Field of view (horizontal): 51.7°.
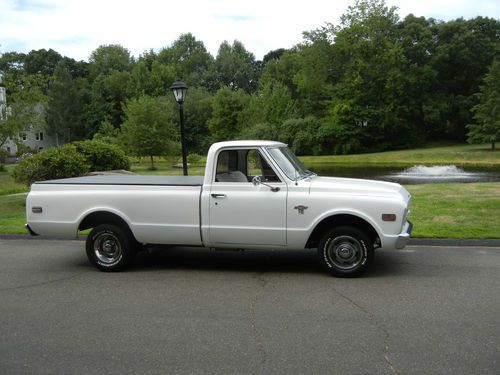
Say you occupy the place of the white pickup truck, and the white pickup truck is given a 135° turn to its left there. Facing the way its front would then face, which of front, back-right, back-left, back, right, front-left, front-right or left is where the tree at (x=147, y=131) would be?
front-right

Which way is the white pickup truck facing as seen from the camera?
to the viewer's right

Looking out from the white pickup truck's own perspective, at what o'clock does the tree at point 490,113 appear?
The tree is roughly at 10 o'clock from the white pickup truck.

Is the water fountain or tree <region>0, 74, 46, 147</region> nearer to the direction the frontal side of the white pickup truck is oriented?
the water fountain

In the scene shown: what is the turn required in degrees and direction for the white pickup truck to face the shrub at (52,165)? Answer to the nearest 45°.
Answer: approximately 135° to its left

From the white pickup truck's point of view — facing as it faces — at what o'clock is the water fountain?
The water fountain is roughly at 10 o'clock from the white pickup truck.

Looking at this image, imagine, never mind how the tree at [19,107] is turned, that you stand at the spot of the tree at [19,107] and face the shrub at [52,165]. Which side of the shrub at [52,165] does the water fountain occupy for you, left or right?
left

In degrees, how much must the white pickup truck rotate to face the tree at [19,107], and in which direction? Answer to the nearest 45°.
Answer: approximately 135° to its left

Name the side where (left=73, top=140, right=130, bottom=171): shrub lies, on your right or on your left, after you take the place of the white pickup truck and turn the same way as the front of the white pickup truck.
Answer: on your left
